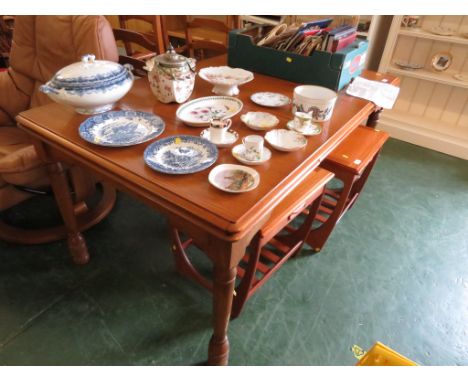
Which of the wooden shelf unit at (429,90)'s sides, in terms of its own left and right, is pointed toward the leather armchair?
front

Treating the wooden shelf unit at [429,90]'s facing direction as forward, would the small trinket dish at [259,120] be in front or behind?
in front

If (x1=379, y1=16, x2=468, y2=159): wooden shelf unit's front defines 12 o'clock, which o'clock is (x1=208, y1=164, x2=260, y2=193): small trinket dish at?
The small trinket dish is roughly at 11 o'clock from the wooden shelf unit.

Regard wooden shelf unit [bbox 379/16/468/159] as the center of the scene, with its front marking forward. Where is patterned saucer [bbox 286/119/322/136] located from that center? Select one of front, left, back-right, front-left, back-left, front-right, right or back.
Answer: front-left

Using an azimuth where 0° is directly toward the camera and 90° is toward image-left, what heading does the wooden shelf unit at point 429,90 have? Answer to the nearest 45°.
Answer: approximately 45°

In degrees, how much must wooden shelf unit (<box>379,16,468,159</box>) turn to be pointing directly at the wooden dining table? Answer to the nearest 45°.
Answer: approximately 45° to its left

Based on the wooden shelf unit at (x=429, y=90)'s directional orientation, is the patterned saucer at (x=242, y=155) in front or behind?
in front

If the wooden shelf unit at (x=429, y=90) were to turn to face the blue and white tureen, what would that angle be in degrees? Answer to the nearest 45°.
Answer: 0° — it already faces it

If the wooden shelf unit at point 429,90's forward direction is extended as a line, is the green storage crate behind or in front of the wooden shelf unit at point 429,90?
in front
